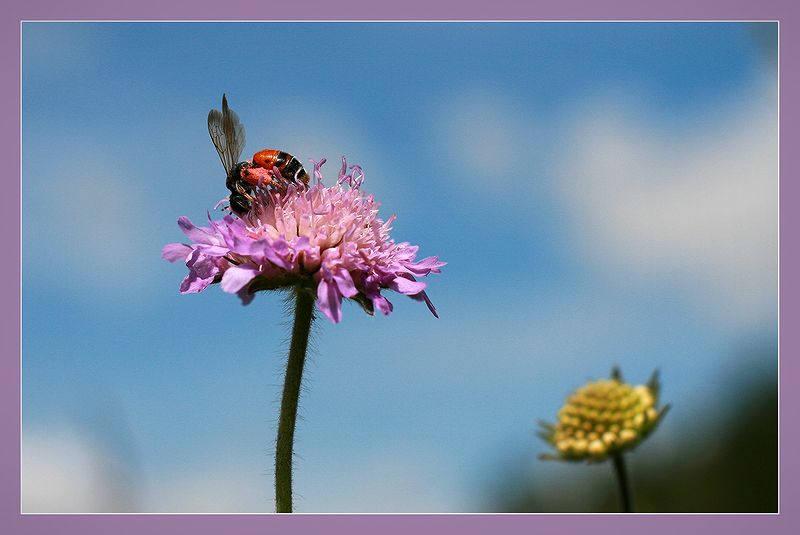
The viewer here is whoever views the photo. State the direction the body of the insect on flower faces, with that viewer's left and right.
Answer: facing to the left of the viewer
